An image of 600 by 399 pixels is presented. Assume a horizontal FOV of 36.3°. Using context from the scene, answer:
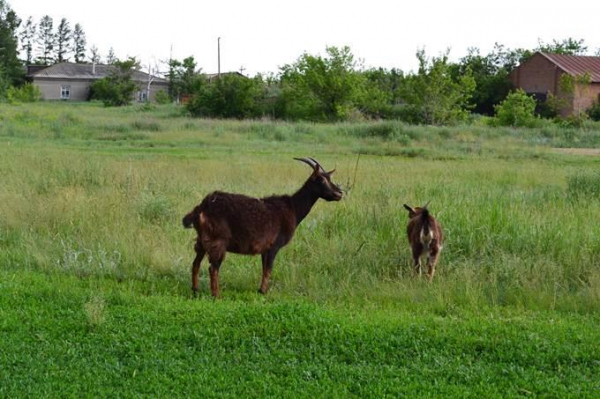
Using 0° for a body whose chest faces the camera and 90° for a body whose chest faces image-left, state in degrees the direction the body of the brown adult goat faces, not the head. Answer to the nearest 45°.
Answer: approximately 270°

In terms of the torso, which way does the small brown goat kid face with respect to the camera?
away from the camera

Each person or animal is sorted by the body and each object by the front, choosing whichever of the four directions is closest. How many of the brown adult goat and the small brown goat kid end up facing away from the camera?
1

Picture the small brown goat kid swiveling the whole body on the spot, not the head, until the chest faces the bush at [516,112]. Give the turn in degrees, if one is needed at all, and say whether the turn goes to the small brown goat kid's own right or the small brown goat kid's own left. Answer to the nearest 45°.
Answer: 0° — it already faces it

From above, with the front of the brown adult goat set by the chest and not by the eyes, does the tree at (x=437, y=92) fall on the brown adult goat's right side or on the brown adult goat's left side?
on the brown adult goat's left side

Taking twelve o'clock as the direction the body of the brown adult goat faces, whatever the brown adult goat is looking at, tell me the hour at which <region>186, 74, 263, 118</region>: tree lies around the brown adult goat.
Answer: The tree is roughly at 9 o'clock from the brown adult goat.

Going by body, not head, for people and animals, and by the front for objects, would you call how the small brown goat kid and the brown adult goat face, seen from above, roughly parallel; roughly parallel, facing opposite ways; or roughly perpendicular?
roughly perpendicular

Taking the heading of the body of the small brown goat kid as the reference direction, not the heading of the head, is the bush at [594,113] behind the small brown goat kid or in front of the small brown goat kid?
in front

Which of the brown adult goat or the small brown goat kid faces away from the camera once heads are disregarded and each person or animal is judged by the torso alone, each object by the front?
the small brown goat kid

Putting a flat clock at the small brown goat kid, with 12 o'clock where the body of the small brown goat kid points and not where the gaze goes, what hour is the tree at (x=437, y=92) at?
The tree is roughly at 12 o'clock from the small brown goat kid.

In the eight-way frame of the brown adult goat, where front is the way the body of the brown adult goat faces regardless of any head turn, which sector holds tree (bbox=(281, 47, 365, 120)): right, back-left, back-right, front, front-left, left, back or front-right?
left

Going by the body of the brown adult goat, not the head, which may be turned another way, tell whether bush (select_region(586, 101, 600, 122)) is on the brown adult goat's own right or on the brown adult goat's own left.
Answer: on the brown adult goat's own left

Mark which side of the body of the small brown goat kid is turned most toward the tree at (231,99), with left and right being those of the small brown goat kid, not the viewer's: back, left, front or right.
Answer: front
